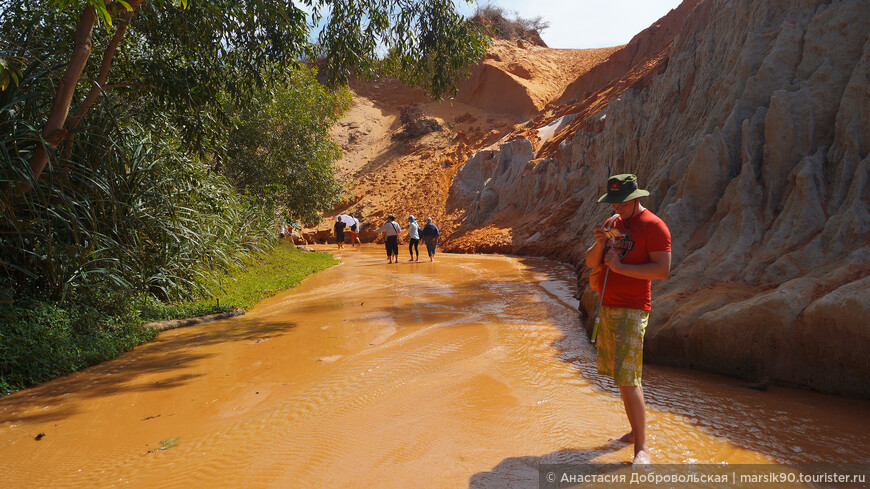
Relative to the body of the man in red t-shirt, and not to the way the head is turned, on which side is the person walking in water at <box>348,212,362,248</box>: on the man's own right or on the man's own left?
on the man's own right

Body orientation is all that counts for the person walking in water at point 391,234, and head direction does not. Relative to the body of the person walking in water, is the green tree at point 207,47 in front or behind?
behind

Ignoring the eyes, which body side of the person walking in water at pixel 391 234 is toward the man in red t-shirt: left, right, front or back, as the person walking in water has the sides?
back

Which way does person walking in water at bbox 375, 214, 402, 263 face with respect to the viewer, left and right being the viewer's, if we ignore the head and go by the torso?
facing away from the viewer

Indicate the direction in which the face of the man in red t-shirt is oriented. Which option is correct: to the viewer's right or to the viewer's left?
to the viewer's left

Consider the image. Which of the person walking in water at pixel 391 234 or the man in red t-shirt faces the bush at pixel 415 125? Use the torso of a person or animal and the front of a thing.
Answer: the person walking in water

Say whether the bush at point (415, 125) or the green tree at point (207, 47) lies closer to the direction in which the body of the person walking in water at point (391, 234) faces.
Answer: the bush

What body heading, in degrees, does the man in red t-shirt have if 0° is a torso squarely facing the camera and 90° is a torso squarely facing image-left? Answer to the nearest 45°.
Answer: approximately 45°

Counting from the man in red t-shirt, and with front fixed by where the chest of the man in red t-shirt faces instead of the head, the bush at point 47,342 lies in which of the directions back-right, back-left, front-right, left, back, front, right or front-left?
front-right

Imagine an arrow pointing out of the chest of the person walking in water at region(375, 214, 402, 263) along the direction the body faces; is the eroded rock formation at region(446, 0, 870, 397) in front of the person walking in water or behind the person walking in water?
behind

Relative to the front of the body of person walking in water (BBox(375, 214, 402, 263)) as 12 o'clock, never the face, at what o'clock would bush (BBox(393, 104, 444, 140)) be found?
The bush is roughly at 12 o'clock from the person walking in water.

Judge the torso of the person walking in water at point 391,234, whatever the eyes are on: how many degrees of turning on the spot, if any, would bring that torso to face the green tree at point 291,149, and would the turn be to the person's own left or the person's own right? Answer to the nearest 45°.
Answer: approximately 90° to the person's own left

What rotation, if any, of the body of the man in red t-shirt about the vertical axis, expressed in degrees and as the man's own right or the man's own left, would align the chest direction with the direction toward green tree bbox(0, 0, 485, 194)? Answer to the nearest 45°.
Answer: approximately 90° to the man's own right

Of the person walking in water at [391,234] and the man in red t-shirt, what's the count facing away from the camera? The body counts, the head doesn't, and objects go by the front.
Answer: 1
